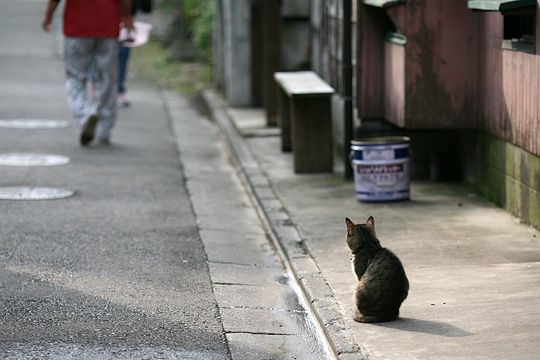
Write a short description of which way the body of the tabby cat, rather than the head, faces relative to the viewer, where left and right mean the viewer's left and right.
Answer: facing away from the viewer and to the left of the viewer

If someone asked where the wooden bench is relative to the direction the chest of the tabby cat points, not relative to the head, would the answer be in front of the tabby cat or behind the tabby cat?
in front

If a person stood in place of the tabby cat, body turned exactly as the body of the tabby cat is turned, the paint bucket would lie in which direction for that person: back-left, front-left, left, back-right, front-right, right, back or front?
front-right
